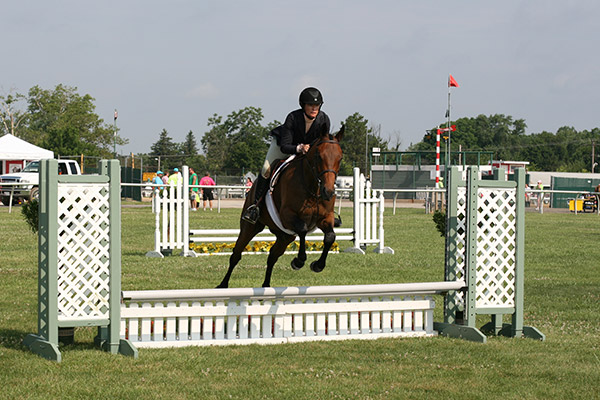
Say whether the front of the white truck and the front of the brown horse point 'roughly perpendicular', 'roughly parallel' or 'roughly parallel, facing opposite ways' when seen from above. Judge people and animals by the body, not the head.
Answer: roughly perpendicular

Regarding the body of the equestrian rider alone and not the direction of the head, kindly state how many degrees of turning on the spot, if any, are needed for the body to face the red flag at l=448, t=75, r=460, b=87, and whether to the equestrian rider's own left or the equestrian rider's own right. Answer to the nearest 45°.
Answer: approximately 135° to the equestrian rider's own left

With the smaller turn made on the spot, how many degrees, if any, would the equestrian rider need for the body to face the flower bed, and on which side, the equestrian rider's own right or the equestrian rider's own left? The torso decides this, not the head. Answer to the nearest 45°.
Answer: approximately 135° to the equestrian rider's own left

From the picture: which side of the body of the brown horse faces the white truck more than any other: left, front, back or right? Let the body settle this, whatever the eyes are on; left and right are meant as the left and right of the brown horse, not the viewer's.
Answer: back

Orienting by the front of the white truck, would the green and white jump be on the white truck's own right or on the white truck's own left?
on the white truck's own left

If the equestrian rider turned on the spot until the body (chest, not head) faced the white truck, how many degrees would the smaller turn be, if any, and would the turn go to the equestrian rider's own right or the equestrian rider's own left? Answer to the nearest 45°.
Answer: approximately 180°

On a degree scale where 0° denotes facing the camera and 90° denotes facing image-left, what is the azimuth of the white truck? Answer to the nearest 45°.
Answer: approximately 45°

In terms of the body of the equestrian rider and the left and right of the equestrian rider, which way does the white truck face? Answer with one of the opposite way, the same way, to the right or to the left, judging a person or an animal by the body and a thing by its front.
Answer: to the right

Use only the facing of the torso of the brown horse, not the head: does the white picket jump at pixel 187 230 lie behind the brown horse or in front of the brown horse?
behind
